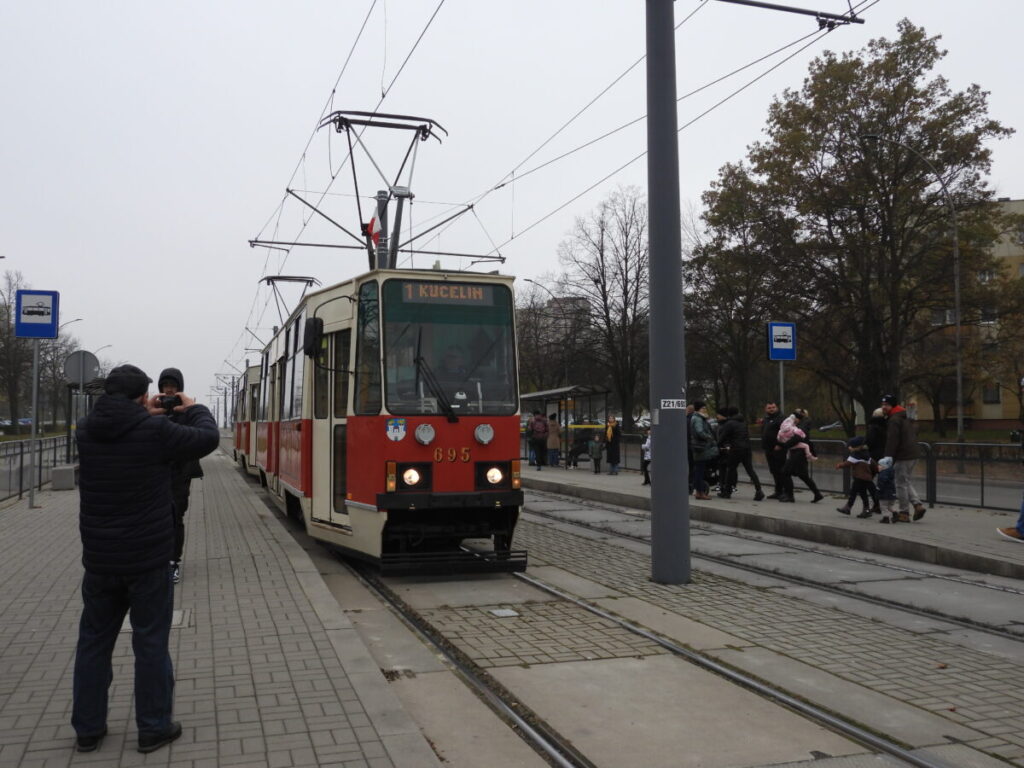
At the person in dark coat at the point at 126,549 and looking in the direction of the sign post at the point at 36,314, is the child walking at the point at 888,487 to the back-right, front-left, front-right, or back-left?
front-right

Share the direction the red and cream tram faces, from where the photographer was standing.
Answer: facing the viewer and to the right of the viewer

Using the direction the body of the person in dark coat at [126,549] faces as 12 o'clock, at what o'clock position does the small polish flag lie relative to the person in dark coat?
The small polish flag is roughly at 11 o'clock from the person in dark coat.

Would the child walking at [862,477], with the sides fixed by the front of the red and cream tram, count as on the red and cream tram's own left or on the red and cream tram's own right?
on the red and cream tram's own left

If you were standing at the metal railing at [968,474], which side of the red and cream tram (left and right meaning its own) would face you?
left

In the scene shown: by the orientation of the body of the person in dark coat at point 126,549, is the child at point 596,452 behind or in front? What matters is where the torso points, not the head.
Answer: in front

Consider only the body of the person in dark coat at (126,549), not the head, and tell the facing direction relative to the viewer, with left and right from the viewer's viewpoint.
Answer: facing away from the viewer and to the right of the viewer

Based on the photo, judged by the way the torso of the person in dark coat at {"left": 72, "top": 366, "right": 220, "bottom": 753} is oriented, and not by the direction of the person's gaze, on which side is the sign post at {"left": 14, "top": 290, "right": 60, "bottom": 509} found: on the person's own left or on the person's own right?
on the person's own left

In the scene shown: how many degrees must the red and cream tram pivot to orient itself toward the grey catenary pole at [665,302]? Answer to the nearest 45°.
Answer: approximately 45° to its left

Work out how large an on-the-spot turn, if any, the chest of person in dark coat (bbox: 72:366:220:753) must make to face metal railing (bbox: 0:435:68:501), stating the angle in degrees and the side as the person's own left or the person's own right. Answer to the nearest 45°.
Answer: approximately 45° to the person's own left

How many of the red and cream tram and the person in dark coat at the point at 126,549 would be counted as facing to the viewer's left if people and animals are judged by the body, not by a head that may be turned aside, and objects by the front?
0

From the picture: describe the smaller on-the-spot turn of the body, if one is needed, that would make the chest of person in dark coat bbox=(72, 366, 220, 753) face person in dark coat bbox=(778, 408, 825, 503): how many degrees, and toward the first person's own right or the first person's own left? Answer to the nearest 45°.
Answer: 0° — they already face them
